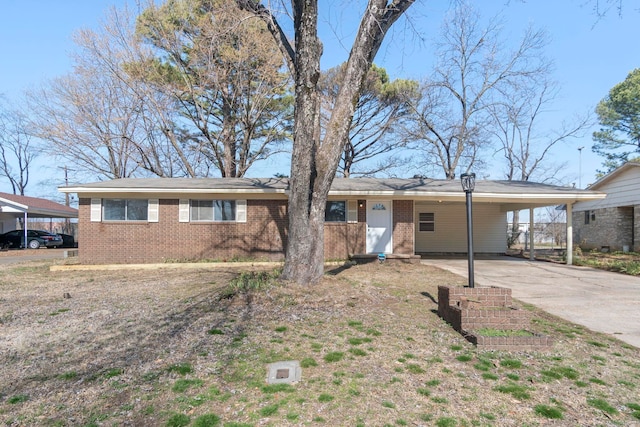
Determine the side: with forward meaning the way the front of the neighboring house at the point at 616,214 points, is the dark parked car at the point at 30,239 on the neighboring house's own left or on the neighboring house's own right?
on the neighboring house's own right

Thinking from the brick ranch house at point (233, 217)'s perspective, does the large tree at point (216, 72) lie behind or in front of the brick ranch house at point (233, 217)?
behind

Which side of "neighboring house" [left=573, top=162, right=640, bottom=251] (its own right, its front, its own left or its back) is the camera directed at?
front

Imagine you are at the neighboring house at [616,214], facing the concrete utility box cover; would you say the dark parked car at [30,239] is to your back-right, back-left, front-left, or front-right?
front-right

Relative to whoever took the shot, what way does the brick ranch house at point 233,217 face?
facing the viewer

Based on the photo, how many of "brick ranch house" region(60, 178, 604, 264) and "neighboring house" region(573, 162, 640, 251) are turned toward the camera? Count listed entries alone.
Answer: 2

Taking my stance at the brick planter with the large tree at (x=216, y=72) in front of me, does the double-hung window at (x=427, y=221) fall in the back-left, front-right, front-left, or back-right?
front-right

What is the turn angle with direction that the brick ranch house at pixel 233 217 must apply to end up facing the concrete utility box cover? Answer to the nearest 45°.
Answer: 0° — it already faces it

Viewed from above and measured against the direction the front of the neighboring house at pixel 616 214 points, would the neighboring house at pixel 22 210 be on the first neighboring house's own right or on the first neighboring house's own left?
on the first neighboring house's own right

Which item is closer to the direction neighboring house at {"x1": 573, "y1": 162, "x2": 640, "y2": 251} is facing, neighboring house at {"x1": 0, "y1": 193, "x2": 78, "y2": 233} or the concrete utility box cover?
the concrete utility box cover

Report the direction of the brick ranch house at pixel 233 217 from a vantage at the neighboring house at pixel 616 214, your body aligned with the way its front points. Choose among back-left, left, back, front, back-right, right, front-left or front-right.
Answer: front-right

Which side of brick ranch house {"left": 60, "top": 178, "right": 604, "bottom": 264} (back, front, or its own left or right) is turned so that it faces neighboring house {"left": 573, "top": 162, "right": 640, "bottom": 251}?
left

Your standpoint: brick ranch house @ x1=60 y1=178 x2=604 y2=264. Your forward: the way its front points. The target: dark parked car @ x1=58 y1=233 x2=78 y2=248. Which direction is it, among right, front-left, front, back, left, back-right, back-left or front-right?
back-right
